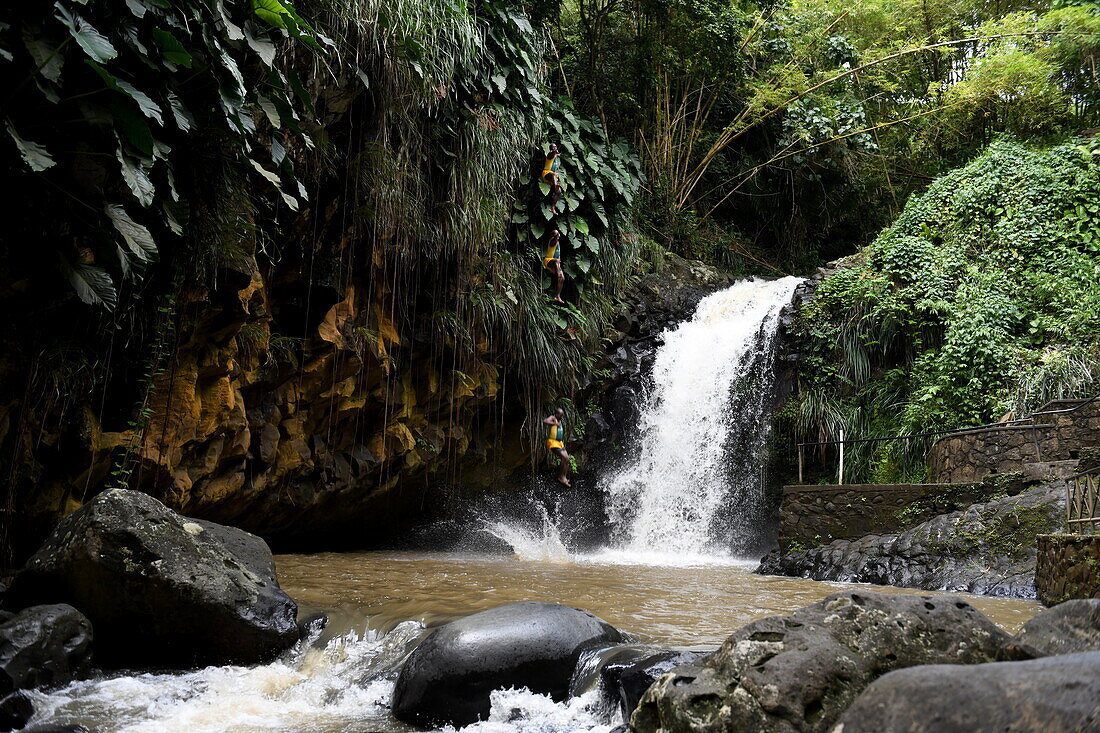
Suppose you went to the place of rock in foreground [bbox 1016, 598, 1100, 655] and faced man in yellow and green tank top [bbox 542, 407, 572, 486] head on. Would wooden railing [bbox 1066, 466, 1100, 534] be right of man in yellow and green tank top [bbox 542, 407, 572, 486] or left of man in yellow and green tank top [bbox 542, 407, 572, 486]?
right

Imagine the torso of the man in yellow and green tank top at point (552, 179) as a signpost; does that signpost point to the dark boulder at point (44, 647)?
no

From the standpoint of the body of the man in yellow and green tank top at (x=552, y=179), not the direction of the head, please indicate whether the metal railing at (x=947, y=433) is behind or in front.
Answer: in front

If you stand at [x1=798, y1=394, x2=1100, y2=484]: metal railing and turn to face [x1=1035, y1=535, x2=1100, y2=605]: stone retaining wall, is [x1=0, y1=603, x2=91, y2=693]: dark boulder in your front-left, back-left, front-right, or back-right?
front-right

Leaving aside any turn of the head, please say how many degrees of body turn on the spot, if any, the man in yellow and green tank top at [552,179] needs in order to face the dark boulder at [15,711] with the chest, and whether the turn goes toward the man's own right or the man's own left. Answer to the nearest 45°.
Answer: approximately 90° to the man's own right
